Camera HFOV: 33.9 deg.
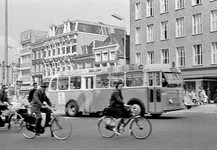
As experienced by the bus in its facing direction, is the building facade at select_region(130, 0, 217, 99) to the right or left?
on its left

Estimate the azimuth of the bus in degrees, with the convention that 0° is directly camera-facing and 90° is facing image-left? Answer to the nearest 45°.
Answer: approximately 315°

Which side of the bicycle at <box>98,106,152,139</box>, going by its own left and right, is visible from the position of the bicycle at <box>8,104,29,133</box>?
back

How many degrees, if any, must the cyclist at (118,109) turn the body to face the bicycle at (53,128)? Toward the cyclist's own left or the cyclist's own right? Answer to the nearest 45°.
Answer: approximately 180°

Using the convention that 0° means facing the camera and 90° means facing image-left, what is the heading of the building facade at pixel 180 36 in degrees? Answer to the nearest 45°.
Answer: approximately 45°

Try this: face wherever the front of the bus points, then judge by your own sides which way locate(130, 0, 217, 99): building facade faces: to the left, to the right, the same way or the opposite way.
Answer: to the right

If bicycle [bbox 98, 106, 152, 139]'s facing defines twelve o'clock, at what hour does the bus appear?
The bus is roughly at 9 o'clock from the bicycle.

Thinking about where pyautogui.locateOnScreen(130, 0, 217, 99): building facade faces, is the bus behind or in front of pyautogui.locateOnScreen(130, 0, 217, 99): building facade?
in front

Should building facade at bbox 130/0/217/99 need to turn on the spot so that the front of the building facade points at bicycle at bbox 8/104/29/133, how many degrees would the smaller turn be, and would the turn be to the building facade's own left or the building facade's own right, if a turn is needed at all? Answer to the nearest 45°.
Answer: approximately 45° to the building facade's own left

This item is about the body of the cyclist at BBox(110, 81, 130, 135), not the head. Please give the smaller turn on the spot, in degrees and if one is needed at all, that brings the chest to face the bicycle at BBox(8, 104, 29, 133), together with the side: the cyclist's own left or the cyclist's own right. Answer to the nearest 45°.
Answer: approximately 135° to the cyclist's own left

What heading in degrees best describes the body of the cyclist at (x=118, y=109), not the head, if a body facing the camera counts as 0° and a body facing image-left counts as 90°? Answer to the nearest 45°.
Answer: approximately 270°

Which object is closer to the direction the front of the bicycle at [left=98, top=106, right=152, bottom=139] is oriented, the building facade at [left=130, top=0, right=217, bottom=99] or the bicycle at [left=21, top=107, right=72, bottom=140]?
the building facade

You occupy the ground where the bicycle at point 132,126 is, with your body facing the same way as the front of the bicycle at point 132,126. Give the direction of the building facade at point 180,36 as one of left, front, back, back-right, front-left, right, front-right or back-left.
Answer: left

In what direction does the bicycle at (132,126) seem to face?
to the viewer's right

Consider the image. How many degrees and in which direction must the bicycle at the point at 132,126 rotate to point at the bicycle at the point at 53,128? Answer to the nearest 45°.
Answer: approximately 180°
